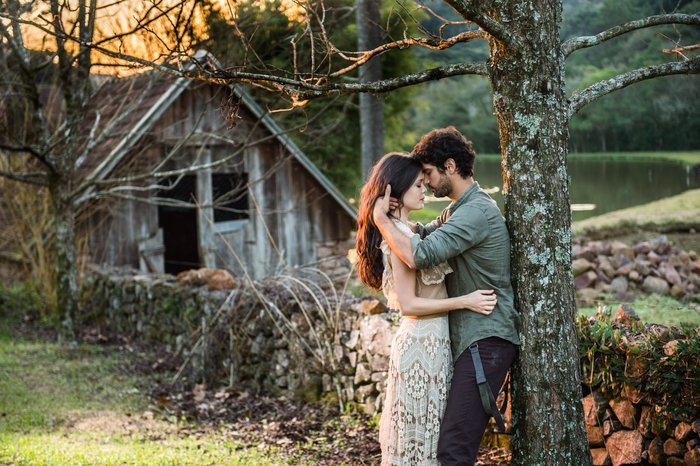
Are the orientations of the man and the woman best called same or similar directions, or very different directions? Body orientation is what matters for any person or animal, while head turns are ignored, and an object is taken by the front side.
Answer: very different directions

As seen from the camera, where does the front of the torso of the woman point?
to the viewer's right

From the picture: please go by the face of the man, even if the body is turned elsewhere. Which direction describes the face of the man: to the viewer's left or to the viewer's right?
to the viewer's left

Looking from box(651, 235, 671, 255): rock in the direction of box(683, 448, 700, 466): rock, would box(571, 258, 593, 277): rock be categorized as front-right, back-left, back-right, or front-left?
front-right

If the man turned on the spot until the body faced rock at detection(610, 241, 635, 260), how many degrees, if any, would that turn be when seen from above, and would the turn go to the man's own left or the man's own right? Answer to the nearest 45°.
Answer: approximately 90° to the man's own right

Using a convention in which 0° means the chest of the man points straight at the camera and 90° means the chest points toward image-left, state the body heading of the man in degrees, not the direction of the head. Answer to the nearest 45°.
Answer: approximately 90°
